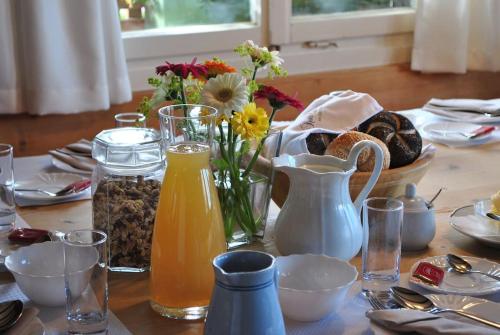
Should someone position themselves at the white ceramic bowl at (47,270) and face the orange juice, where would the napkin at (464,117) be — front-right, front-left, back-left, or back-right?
front-left

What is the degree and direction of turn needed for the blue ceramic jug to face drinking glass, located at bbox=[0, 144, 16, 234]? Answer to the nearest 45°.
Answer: approximately 90° to its right

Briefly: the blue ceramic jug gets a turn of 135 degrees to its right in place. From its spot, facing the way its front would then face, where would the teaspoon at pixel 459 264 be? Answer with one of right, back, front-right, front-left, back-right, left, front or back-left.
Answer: front-right

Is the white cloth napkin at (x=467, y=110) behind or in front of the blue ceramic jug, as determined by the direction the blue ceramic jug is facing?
behind

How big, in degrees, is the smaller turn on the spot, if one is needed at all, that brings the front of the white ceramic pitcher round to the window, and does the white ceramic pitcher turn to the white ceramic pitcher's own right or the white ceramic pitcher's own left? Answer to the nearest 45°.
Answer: approximately 90° to the white ceramic pitcher's own right

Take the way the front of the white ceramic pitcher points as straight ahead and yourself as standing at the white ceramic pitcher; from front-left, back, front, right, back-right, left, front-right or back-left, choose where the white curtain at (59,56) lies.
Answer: front-right

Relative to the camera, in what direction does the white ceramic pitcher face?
facing to the left of the viewer

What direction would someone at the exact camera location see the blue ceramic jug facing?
facing the viewer and to the left of the viewer

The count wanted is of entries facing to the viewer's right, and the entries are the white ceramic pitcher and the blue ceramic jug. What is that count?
0
